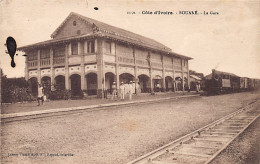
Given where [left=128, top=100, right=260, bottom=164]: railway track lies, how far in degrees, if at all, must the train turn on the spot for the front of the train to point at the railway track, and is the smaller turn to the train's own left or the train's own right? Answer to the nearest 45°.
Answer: approximately 45° to the train's own left

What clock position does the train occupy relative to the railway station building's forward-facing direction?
The train is roughly at 10 o'clock from the railway station building.

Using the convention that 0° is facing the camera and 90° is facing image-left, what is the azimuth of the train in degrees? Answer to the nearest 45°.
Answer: approximately 45°

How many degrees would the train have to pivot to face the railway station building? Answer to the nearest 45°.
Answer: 0° — it already faces it

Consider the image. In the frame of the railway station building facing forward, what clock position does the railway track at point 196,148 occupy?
The railway track is roughly at 1 o'clock from the railway station building.
